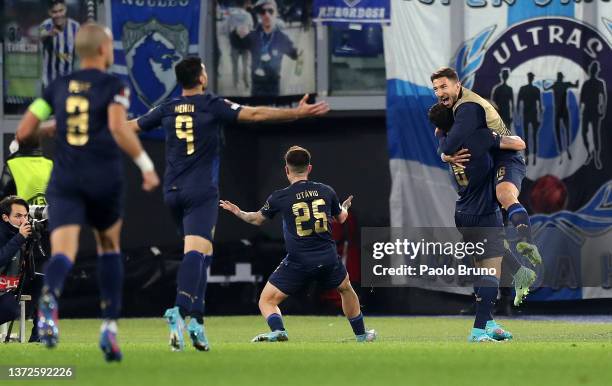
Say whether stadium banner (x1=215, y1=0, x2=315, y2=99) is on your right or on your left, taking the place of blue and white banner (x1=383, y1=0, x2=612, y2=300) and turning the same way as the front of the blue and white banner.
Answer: on your right

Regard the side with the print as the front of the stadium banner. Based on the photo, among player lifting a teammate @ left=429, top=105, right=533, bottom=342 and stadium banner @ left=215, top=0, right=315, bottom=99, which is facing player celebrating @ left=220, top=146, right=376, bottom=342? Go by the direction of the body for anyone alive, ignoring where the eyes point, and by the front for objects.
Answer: the stadium banner

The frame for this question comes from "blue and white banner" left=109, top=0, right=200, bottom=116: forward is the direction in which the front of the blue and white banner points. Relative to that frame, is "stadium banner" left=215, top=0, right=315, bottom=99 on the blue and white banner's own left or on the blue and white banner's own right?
on the blue and white banner's own left

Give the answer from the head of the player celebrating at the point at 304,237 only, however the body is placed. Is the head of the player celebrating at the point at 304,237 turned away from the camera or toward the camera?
away from the camera

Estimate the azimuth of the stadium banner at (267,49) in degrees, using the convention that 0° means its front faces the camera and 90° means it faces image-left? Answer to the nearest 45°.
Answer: approximately 0°
